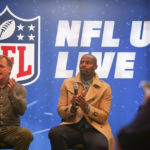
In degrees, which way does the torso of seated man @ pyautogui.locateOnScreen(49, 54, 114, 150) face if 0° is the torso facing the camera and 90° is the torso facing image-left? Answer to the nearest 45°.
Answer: approximately 0°

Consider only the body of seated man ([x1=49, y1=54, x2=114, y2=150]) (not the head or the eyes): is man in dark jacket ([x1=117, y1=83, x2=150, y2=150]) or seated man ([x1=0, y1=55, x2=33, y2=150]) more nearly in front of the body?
the man in dark jacket

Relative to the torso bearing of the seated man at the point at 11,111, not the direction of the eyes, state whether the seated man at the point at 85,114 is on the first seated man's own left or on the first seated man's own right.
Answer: on the first seated man's own left

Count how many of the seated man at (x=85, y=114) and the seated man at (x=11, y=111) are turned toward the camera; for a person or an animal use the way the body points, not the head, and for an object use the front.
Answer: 2

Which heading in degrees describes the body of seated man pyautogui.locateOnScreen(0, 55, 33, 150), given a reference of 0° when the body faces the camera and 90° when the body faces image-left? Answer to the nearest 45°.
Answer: approximately 0°

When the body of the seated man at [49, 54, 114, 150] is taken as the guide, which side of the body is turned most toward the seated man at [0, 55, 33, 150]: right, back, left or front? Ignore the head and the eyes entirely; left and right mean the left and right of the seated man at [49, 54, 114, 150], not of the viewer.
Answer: right
